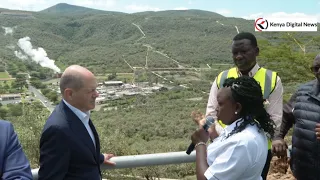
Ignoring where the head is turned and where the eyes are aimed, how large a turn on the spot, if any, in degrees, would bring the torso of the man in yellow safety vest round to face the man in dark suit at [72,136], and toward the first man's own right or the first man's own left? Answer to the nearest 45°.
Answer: approximately 45° to the first man's own right

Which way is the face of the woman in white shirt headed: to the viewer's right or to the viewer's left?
to the viewer's left

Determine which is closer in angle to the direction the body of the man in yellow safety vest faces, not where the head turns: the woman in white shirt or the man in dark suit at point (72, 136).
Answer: the woman in white shirt

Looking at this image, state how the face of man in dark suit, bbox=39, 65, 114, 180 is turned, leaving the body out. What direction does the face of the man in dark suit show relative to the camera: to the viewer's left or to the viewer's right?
to the viewer's right

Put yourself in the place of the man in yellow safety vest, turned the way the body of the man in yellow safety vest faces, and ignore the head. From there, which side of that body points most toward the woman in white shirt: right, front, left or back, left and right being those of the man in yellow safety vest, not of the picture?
front

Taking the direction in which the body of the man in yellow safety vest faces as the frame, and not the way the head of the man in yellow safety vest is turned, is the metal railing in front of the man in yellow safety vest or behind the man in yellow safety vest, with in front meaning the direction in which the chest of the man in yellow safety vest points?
in front

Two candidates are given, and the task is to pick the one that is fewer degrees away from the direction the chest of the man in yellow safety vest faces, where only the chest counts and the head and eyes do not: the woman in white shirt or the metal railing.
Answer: the woman in white shirt

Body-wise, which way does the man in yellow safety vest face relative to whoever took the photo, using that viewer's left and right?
facing the viewer

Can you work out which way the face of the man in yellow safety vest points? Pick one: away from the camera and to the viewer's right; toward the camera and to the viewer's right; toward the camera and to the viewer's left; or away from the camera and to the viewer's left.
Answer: toward the camera and to the viewer's left
